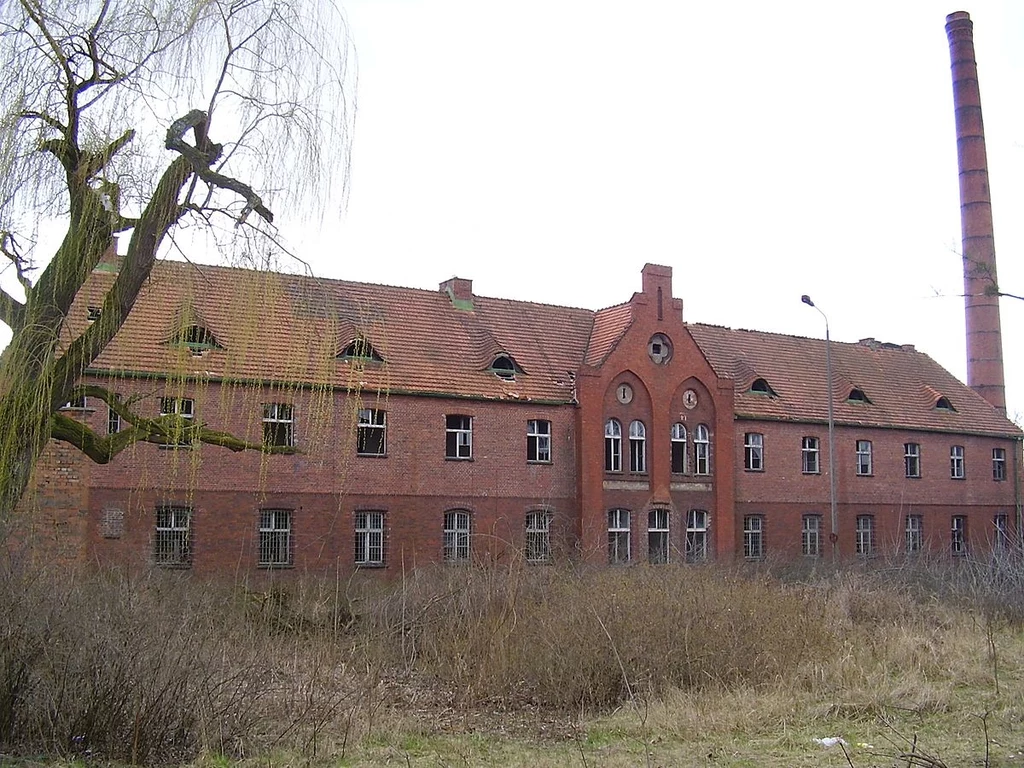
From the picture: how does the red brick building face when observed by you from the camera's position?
facing the viewer and to the right of the viewer

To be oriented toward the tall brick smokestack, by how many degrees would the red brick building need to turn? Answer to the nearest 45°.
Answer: approximately 90° to its left
